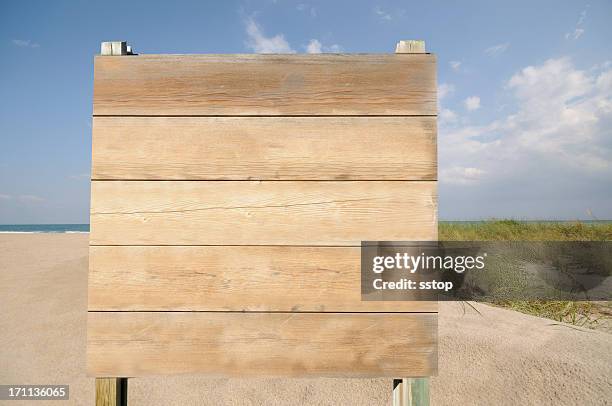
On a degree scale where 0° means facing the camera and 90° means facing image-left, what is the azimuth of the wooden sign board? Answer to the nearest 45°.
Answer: approximately 0°
